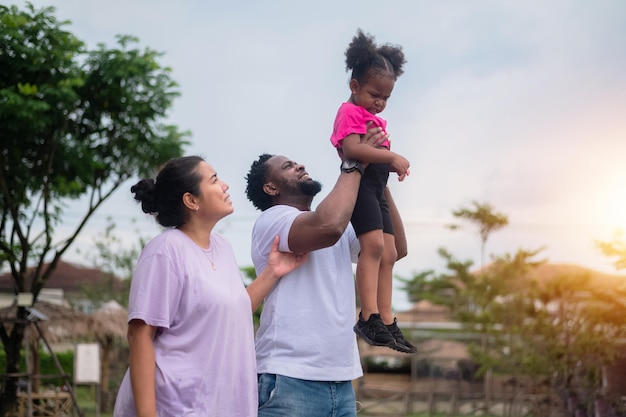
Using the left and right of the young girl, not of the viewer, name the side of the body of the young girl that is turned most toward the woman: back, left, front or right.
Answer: right

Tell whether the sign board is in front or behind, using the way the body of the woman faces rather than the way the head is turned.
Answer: behind

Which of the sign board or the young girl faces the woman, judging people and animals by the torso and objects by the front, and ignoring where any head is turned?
the sign board

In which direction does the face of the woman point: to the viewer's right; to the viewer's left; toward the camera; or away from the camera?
to the viewer's right

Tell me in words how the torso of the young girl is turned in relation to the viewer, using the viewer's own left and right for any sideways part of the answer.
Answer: facing the viewer and to the right of the viewer

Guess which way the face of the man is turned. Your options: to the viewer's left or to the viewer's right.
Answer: to the viewer's right

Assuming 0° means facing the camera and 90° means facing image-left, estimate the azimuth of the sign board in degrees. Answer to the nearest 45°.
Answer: approximately 0°

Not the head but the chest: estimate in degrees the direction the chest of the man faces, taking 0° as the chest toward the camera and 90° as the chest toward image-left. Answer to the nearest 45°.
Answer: approximately 315°

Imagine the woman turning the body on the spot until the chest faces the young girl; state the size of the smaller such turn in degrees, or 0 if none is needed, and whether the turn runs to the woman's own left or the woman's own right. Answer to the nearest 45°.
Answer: approximately 90° to the woman's own left
